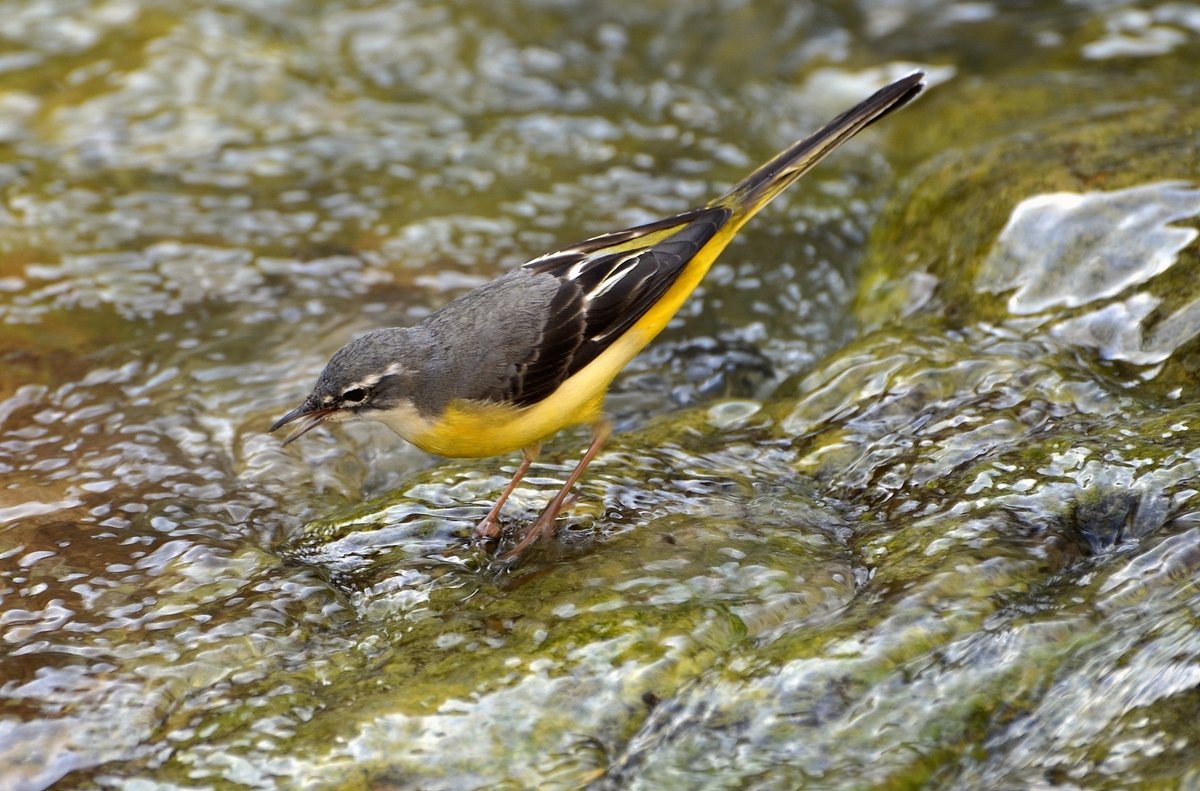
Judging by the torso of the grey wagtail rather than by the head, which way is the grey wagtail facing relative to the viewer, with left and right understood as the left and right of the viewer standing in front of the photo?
facing to the left of the viewer
